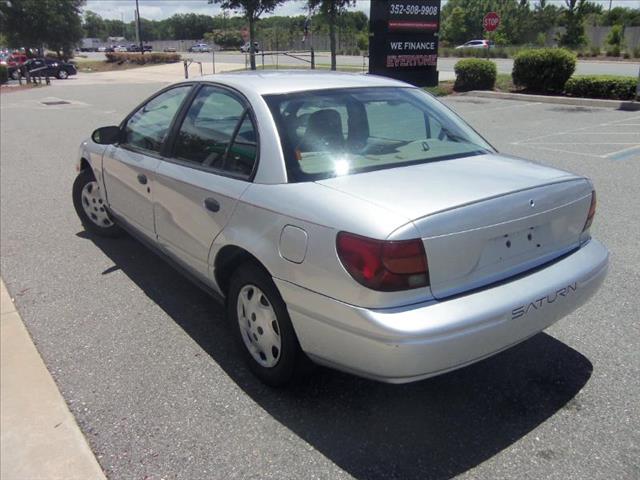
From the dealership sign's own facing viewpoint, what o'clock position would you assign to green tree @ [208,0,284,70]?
The green tree is roughly at 5 o'clock from the dealership sign.

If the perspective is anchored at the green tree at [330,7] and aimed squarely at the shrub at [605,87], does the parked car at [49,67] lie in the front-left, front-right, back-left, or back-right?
back-right

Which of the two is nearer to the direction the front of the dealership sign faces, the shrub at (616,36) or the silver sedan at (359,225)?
the silver sedan

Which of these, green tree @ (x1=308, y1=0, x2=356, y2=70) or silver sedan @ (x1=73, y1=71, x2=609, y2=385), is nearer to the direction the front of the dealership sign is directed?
the silver sedan

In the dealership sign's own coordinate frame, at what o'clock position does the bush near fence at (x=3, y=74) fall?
The bush near fence is roughly at 4 o'clock from the dealership sign.

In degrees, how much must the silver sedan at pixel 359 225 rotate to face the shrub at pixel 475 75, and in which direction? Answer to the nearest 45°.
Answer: approximately 45° to its right

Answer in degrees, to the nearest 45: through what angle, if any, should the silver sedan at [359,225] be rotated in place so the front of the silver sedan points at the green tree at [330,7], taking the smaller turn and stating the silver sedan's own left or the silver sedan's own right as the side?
approximately 45° to the silver sedan's own right

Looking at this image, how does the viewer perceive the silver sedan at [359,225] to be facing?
facing away from the viewer and to the left of the viewer

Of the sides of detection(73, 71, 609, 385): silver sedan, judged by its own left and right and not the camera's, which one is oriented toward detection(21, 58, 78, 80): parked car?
front

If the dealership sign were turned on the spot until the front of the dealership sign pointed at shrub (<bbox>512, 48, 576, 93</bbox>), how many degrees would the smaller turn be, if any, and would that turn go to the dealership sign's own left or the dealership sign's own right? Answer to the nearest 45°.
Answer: approximately 90° to the dealership sign's own left

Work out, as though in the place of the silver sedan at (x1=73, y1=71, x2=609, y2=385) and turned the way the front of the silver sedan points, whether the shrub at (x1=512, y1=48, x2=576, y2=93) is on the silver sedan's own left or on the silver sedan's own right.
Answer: on the silver sedan's own right

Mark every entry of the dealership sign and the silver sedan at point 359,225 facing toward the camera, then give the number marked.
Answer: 1

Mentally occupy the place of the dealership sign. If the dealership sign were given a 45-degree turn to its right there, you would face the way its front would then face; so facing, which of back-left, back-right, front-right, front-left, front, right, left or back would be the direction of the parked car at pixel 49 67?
right

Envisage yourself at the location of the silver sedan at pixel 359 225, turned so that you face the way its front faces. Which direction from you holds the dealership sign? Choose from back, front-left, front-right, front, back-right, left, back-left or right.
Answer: front-right

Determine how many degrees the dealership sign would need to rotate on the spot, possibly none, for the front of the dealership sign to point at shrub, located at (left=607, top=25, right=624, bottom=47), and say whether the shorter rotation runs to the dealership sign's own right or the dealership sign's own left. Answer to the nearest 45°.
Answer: approximately 135° to the dealership sign's own left

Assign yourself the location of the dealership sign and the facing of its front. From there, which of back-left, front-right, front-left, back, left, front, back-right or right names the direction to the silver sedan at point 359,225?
front

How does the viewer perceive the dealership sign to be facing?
facing the viewer
